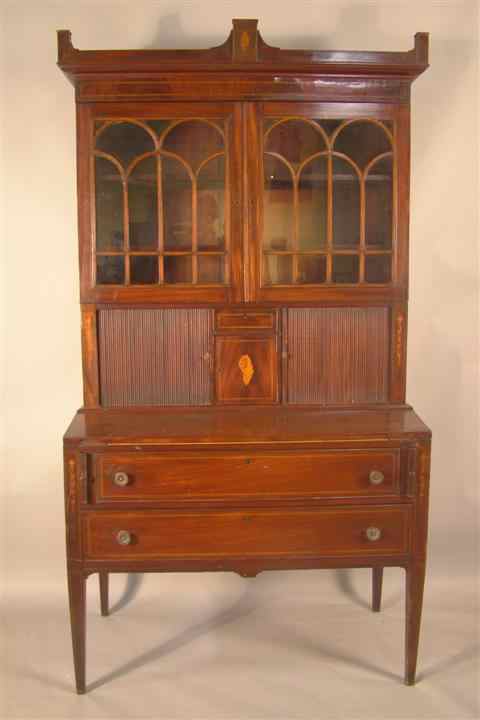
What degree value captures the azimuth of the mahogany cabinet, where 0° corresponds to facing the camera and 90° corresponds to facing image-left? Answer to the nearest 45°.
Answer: approximately 0°
